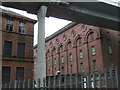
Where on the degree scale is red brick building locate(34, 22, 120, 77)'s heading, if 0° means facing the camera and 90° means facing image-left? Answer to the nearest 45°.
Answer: approximately 45°
